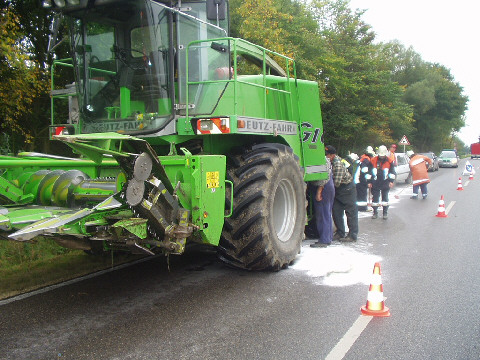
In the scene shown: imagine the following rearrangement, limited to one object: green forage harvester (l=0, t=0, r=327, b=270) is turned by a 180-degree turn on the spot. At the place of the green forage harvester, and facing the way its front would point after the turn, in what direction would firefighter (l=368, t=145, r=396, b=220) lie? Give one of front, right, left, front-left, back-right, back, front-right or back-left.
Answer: front

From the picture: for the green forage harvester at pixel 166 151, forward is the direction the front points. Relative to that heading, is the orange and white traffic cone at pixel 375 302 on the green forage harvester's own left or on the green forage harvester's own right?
on the green forage harvester's own left

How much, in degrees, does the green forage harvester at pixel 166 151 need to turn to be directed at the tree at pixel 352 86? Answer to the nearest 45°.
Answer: approximately 180°

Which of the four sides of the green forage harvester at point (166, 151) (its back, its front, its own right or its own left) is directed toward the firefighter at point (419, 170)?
back

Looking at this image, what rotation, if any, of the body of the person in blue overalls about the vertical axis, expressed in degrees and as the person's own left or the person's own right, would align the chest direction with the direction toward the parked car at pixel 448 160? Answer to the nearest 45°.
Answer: approximately 90° to the person's own right

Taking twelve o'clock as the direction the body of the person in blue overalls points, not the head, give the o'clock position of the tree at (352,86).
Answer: The tree is roughly at 3 o'clock from the person in blue overalls.

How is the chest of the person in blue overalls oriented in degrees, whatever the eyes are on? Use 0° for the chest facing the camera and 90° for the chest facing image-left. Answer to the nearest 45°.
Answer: approximately 90°

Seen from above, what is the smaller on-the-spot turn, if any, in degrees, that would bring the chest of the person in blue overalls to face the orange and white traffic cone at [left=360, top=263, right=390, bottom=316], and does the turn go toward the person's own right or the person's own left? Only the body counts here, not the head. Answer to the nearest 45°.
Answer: approximately 90° to the person's own left

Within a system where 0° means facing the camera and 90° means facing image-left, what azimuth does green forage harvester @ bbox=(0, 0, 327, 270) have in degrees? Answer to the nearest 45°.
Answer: approximately 45°
